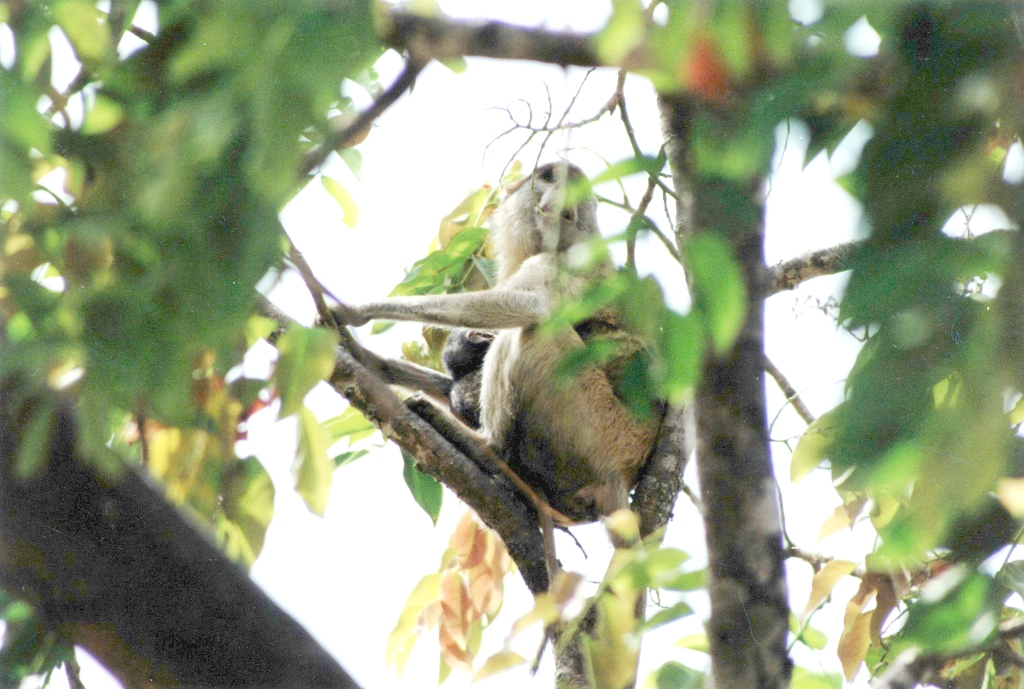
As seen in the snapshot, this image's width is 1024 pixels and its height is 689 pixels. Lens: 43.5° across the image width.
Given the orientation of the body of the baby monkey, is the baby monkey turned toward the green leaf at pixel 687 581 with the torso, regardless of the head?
no

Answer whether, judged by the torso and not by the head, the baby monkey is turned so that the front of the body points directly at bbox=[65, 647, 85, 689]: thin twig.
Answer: no

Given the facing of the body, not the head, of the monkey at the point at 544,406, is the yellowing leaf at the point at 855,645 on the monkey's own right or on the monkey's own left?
on the monkey's own left

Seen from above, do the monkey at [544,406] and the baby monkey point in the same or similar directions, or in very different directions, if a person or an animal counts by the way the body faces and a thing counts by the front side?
very different directions
